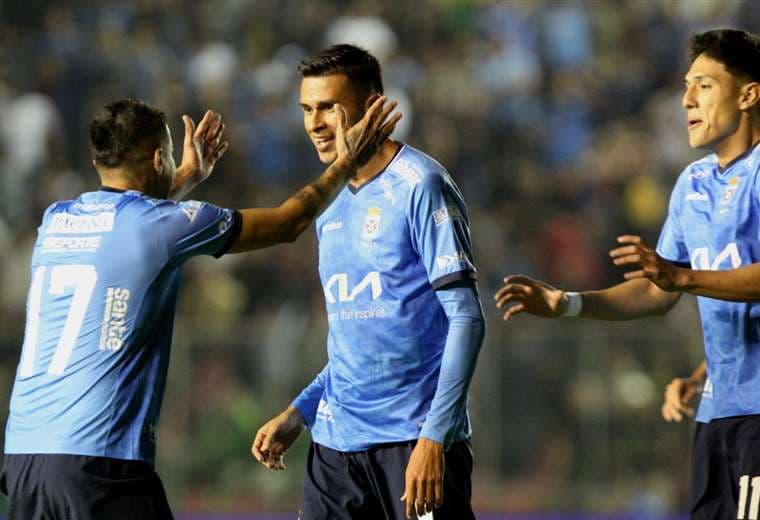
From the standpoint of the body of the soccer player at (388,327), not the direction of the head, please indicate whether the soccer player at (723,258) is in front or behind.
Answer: behind

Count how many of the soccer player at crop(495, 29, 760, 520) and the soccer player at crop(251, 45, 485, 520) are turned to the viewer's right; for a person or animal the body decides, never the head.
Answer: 0

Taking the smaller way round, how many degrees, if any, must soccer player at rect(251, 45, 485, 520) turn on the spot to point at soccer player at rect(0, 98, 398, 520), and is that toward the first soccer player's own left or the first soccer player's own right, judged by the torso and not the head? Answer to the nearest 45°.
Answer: approximately 45° to the first soccer player's own right

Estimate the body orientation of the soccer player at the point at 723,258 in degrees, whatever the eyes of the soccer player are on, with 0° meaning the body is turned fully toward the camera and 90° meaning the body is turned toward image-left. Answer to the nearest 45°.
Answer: approximately 45°

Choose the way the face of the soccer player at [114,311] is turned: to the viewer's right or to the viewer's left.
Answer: to the viewer's right

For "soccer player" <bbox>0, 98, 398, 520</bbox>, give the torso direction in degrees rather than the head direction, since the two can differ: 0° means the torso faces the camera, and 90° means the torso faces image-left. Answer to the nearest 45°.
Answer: approximately 225°

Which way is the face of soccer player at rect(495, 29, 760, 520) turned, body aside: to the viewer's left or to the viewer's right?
to the viewer's left

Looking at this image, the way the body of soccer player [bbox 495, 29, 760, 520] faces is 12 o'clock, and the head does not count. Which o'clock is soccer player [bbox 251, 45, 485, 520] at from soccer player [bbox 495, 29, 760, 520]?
soccer player [bbox 251, 45, 485, 520] is roughly at 1 o'clock from soccer player [bbox 495, 29, 760, 520].

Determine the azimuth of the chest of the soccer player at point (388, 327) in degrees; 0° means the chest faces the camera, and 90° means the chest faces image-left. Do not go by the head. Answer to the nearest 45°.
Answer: approximately 45°

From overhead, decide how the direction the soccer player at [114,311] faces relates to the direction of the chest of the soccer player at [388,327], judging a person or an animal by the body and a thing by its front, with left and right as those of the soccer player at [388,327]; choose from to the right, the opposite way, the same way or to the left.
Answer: the opposite way
